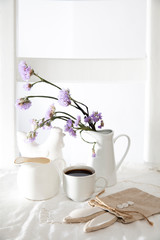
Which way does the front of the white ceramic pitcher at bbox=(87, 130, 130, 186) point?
to the viewer's left
